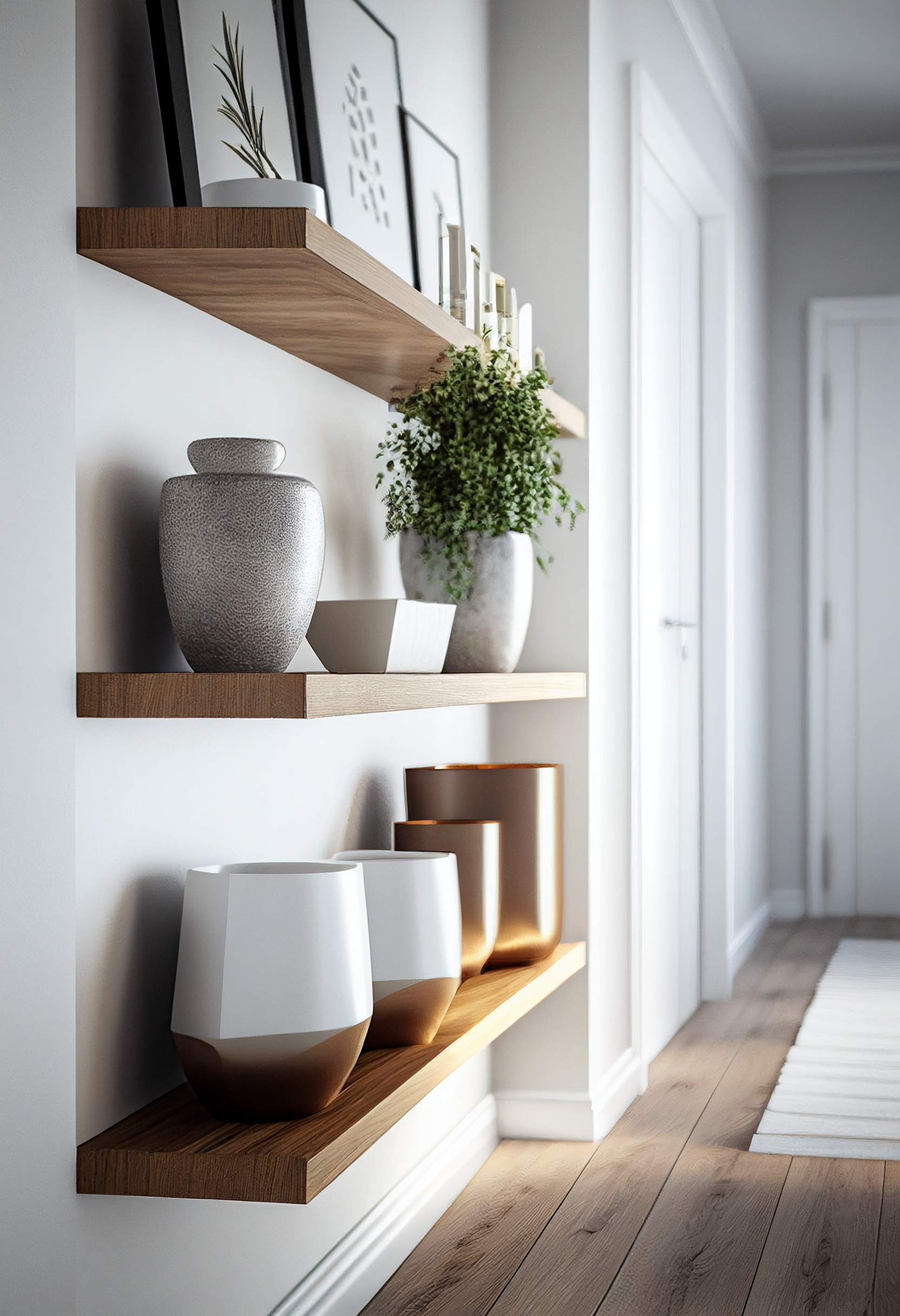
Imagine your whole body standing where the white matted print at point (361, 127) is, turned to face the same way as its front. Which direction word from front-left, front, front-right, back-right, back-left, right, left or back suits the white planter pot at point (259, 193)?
front-right

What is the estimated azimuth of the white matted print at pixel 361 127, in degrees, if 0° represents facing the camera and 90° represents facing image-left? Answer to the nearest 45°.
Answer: approximately 315°

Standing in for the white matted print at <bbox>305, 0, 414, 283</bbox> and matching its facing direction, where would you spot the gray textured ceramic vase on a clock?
The gray textured ceramic vase is roughly at 2 o'clock from the white matted print.
